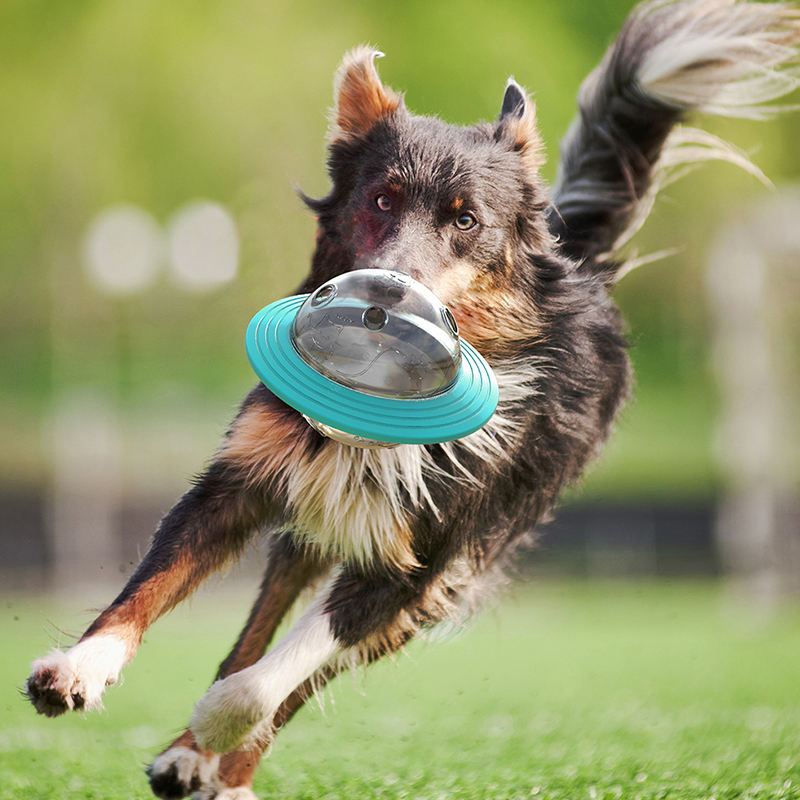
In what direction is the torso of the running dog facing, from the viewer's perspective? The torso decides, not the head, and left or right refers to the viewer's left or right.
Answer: facing the viewer and to the left of the viewer
